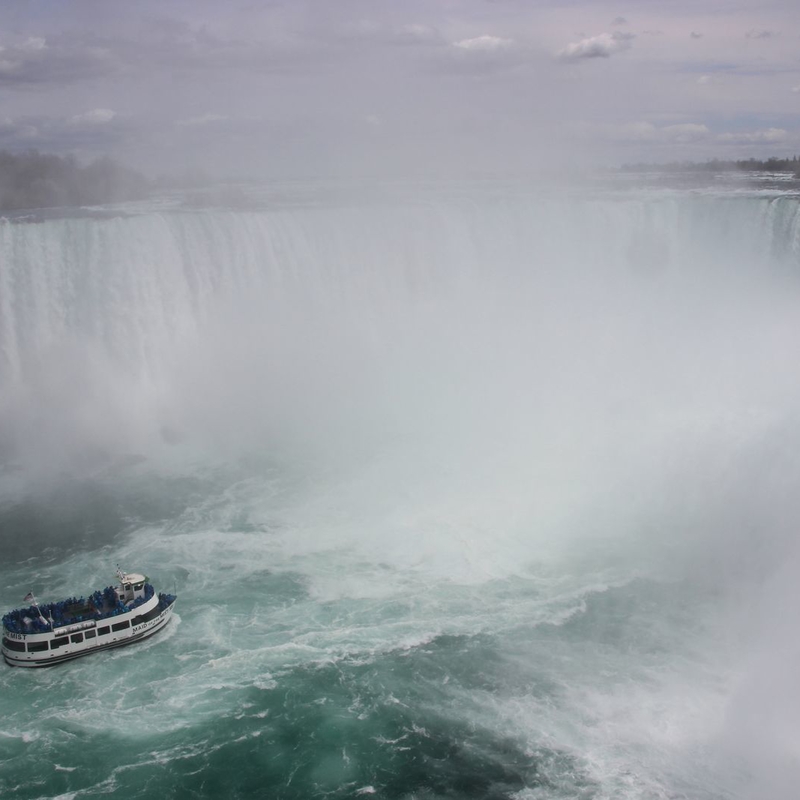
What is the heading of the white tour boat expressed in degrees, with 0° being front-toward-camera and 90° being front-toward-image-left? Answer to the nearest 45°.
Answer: approximately 225°
